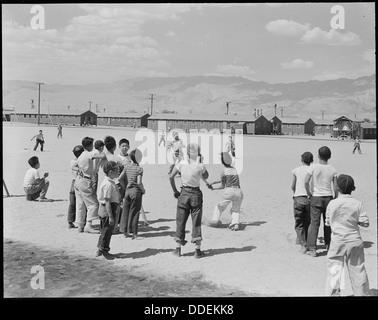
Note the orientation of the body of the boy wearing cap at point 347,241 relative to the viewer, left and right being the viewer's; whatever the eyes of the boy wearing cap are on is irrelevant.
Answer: facing away from the viewer

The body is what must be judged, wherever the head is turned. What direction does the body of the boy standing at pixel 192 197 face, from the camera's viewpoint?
away from the camera

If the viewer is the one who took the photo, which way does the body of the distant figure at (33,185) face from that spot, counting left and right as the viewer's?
facing to the right of the viewer

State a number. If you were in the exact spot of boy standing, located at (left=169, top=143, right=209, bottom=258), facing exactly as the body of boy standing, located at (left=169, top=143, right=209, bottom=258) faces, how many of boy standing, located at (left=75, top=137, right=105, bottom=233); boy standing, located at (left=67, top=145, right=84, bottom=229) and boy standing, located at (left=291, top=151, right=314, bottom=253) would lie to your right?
1

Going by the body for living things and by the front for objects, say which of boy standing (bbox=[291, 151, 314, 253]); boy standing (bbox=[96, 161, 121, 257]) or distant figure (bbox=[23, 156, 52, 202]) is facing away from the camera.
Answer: boy standing (bbox=[291, 151, 314, 253])

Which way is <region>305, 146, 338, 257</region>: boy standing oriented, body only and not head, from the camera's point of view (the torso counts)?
away from the camera

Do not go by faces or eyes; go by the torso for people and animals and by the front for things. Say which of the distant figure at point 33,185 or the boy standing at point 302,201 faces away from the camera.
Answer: the boy standing

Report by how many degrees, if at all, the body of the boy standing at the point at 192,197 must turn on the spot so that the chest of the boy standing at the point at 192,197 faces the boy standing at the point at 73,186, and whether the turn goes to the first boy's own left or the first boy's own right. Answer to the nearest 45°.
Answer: approximately 45° to the first boy's own left

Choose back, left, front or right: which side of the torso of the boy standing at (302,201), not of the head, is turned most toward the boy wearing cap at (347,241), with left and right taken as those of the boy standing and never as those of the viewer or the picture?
back

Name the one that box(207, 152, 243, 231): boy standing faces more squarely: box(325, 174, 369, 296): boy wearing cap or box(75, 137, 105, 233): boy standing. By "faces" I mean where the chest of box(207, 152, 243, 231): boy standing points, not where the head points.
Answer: the boy standing

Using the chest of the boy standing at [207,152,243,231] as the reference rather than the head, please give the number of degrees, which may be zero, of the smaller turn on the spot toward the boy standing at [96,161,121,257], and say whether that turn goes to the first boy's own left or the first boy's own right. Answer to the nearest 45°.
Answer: approximately 90° to the first boy's own left
